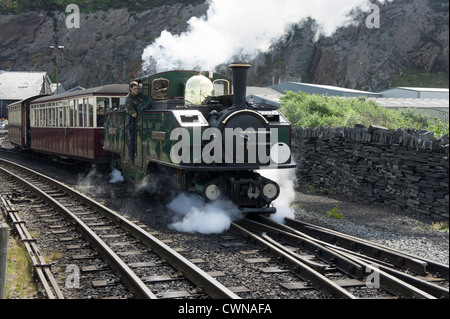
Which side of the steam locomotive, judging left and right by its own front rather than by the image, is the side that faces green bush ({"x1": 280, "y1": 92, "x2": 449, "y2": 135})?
left

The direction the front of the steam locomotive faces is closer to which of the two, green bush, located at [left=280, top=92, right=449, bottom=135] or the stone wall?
the stone wall

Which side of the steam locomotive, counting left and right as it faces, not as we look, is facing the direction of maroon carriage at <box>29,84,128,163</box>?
back

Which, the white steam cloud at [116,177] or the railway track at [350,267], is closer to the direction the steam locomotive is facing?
the railway track

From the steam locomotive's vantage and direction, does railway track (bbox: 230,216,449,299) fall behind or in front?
in front

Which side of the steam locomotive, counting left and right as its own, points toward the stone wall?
left

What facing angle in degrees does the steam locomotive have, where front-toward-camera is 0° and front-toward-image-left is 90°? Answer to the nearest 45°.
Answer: approximately 315°

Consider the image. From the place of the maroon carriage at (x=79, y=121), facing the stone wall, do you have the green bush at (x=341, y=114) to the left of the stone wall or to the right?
left
